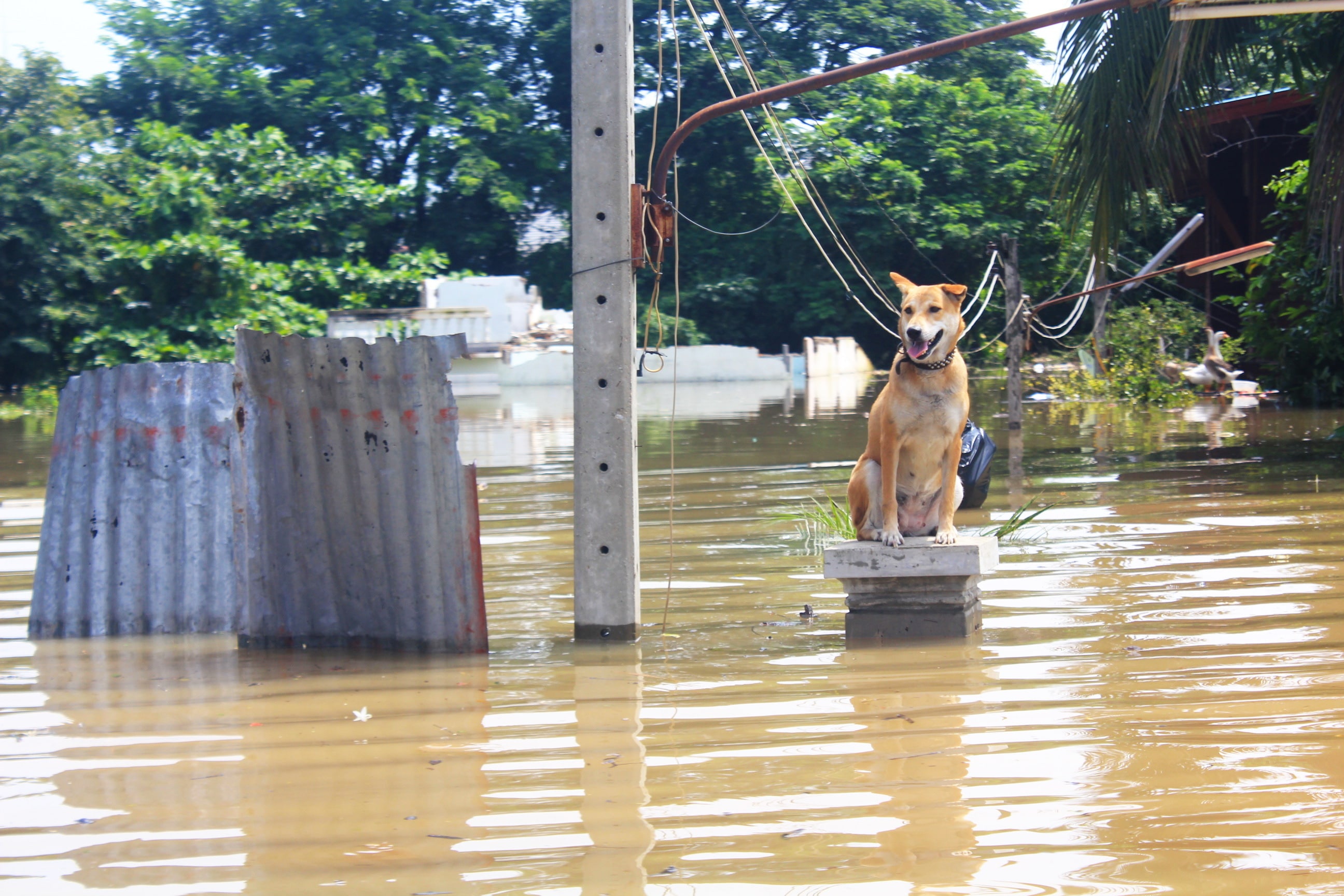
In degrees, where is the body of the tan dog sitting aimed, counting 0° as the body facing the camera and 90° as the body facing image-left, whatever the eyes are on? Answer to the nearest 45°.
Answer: approximately 0°

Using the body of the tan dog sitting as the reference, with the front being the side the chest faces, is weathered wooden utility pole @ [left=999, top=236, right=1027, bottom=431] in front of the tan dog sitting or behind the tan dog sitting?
behind

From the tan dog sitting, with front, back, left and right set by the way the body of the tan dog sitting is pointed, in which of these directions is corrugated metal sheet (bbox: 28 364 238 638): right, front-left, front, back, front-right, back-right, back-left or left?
right

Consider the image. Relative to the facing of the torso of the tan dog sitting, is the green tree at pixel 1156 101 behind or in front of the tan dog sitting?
behind

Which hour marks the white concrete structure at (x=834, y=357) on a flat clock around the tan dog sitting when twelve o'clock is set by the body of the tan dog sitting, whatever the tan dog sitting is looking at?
The white concrete structure is roughly at 6 o'clock from the tan dog sitting.

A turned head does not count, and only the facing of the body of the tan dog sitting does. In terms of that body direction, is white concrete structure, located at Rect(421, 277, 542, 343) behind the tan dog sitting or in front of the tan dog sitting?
behind

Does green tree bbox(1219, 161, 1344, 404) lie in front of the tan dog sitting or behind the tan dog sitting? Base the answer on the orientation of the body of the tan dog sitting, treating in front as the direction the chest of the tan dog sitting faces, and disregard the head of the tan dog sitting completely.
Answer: behind

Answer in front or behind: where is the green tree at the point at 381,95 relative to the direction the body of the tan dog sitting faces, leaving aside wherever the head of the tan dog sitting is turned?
behind

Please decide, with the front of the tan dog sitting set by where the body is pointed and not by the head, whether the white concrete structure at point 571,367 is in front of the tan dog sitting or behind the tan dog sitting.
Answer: behind
